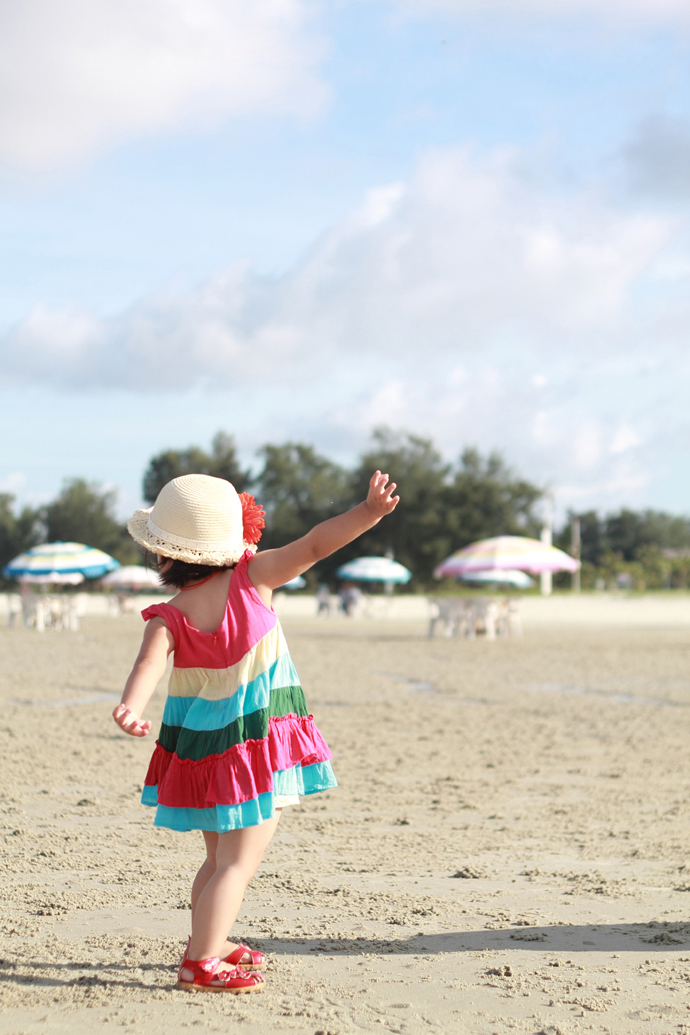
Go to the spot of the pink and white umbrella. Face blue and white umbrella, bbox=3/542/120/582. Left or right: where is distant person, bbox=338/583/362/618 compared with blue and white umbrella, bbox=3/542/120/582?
right

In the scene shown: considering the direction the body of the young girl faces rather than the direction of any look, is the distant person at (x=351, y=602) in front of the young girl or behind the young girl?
in front

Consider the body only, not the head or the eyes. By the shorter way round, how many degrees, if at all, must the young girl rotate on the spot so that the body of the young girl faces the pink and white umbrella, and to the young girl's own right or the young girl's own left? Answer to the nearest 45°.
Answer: approximately 45° to the young girl's own left

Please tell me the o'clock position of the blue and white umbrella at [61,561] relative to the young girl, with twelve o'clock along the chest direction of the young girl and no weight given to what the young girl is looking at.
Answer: The blue and white umbrella is roughly at 10 o'clock from the young girl.

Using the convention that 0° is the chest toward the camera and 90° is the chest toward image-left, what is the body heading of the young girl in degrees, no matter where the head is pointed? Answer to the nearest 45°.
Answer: approximately 225°

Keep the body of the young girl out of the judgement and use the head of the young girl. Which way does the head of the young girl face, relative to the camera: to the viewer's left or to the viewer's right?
to the viewer's left

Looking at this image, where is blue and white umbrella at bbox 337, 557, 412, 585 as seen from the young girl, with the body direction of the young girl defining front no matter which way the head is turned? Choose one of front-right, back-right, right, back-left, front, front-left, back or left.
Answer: front-left

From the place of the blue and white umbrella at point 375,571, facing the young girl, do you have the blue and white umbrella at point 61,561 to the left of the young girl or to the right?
right
